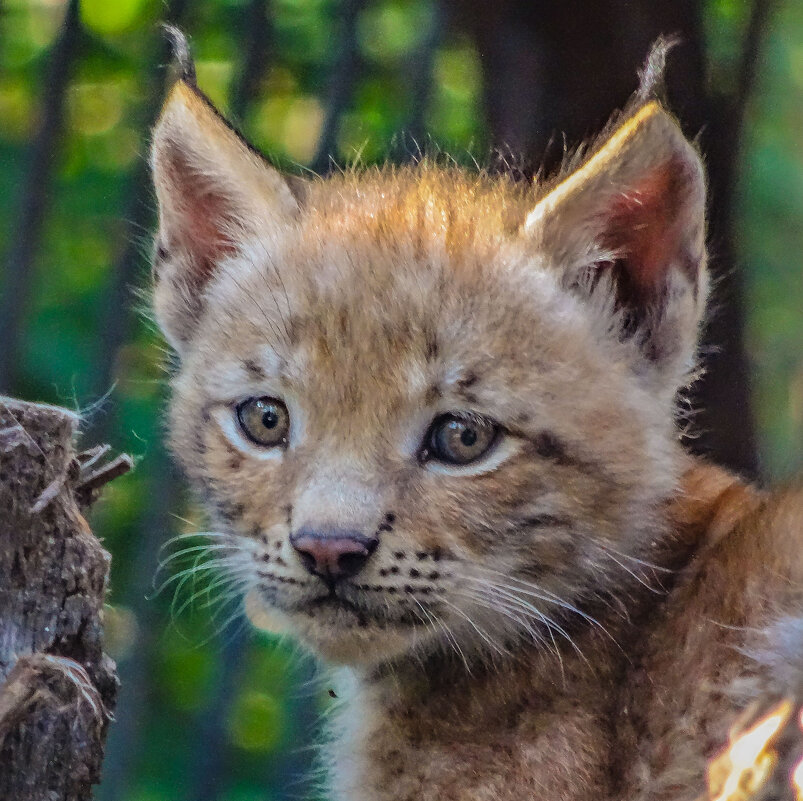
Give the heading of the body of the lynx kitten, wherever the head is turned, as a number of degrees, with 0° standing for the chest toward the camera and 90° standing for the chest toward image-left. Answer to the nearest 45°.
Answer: approximately 45°

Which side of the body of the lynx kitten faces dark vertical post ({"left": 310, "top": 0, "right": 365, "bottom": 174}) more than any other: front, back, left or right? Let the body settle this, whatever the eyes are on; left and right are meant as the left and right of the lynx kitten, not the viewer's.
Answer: right

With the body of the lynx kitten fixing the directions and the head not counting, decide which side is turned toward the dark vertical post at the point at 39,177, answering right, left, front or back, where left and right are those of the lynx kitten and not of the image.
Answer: right
